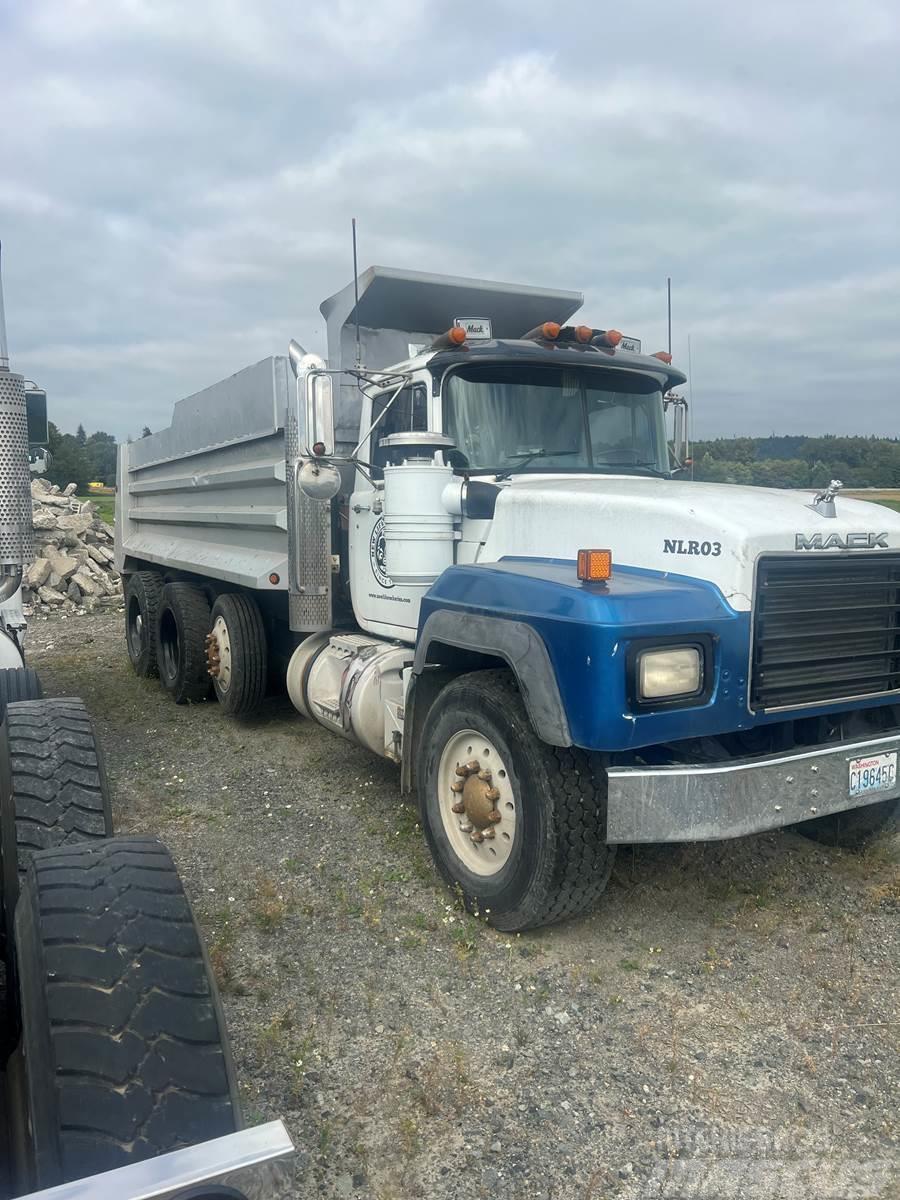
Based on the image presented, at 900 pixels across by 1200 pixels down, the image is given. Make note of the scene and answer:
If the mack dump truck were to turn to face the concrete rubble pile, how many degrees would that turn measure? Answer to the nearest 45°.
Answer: approximately 180°

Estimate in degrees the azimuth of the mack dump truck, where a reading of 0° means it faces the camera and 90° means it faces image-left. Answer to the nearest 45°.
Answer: approximately 315°

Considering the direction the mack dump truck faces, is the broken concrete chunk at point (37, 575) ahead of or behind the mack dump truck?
behind
